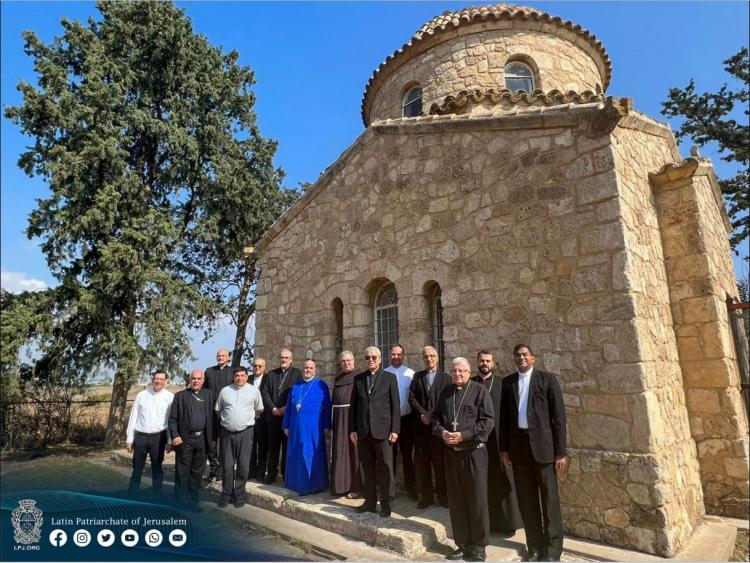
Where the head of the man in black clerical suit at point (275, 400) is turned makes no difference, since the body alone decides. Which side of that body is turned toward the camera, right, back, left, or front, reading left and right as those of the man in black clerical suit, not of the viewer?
front

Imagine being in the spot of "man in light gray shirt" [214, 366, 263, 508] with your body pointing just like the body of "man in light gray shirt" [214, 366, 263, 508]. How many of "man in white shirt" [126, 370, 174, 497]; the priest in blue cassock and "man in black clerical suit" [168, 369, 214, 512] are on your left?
1

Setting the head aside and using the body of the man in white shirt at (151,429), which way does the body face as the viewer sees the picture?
toward the camera

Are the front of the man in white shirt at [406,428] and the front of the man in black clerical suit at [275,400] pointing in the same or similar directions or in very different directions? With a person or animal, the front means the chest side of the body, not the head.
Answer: same or similar directions

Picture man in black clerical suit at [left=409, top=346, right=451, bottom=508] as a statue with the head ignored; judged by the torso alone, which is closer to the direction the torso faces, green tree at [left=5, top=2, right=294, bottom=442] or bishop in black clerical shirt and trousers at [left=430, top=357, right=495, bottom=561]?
the bishop in black clerical shirt and trousers

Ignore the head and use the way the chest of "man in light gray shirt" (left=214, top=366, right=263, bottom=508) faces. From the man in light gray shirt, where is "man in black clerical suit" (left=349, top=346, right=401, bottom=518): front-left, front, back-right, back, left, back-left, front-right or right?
front-left

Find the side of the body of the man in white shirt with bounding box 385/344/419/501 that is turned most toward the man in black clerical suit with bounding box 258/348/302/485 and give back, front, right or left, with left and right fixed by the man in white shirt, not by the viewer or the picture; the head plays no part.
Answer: right

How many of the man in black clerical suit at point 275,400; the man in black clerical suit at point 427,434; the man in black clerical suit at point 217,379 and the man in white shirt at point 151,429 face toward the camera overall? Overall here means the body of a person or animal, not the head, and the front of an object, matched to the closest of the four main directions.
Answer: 4

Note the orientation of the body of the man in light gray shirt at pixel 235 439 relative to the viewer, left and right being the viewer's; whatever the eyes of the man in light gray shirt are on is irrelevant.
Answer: facing the viewer

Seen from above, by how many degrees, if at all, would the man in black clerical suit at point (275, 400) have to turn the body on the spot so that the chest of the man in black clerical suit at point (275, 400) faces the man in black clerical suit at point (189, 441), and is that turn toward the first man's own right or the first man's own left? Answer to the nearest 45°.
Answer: approximately 90° to the first man's own right

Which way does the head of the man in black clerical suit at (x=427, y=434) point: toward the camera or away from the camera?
toward the camera

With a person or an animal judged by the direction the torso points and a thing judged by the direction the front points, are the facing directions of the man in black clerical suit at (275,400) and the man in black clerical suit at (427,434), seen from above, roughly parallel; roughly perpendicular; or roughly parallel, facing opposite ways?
roughly parallel

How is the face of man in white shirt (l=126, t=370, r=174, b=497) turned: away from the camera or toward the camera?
toward the camera
